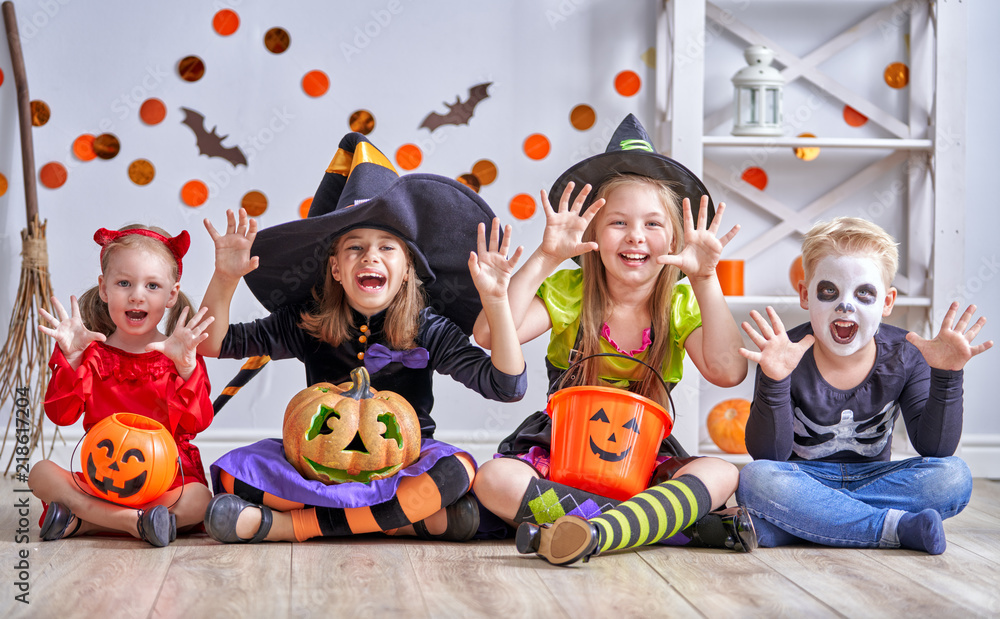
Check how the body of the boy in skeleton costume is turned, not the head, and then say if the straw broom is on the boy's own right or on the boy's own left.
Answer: on the boy's own right

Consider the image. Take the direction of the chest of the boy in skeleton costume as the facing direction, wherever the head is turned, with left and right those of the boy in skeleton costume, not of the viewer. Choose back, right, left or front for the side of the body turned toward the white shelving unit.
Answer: back

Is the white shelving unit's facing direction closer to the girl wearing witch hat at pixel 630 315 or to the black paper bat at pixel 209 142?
the girl wearing witch hat

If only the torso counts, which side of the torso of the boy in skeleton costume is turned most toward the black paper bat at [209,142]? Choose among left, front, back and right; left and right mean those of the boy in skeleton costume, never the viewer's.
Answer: right

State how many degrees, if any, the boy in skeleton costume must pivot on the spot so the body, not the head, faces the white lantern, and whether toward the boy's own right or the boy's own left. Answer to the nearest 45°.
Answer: approximately 180°

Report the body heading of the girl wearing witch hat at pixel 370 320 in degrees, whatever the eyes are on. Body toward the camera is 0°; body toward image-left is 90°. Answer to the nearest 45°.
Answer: approximately 0°

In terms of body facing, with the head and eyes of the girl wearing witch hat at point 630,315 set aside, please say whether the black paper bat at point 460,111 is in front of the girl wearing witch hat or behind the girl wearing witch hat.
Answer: behind

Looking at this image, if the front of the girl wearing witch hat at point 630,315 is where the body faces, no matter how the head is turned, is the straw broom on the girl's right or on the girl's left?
on the girl's right
